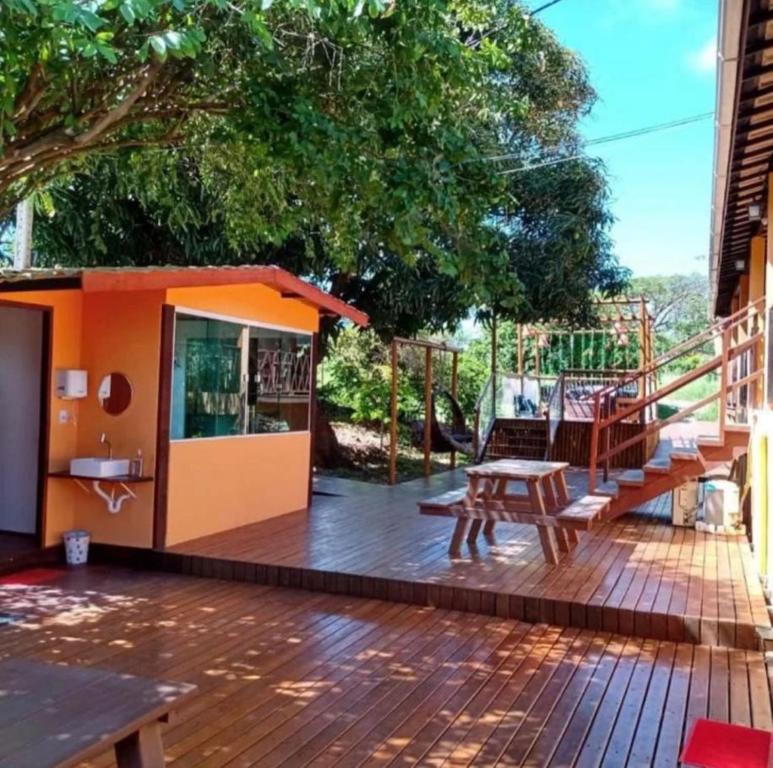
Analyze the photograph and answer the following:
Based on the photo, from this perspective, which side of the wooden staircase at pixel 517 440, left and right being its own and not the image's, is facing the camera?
front

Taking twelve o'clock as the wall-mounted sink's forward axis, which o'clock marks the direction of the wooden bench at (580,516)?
The wooden bench is roughly at 10 o'clock from the wall-mounted sink.

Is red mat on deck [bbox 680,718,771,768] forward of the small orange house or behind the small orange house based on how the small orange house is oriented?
forward

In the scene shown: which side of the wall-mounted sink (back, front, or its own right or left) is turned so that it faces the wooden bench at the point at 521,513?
left

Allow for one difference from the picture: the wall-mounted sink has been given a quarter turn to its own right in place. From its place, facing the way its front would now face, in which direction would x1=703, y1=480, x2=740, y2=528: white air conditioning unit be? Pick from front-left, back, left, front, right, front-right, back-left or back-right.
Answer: back

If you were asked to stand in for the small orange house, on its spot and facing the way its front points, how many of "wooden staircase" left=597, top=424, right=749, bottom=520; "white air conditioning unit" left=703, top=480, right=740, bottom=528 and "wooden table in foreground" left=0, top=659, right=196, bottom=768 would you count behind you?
0

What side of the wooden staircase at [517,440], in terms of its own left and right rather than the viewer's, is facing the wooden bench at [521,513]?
front

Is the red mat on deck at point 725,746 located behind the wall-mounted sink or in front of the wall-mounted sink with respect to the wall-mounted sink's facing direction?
in front

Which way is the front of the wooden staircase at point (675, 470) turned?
to the viewer's left

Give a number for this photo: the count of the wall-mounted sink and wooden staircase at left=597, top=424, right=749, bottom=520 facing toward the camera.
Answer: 1

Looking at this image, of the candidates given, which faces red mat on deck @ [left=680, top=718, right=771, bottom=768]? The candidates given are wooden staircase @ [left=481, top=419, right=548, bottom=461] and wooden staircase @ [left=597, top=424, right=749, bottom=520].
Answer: wooden staircase @ [left=481, top=419, right=548, bottom=461]

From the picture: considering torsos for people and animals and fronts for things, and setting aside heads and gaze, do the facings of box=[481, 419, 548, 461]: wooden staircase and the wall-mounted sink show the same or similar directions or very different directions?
same or similar directions

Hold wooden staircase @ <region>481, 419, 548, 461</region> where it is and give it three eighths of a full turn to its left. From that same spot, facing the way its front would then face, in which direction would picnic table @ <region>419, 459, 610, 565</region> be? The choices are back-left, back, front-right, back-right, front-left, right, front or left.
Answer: back-right

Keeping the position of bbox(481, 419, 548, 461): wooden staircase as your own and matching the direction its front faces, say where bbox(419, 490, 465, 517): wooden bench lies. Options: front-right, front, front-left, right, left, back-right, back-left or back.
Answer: front

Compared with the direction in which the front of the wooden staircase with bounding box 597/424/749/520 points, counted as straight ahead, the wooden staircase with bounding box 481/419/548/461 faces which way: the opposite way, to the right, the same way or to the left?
to the left

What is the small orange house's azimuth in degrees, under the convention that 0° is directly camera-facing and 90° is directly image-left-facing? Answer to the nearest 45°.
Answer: approximately 315°

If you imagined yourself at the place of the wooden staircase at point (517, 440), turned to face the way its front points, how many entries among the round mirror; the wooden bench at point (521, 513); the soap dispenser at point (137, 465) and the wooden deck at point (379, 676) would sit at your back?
0

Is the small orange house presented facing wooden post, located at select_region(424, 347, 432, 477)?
no
